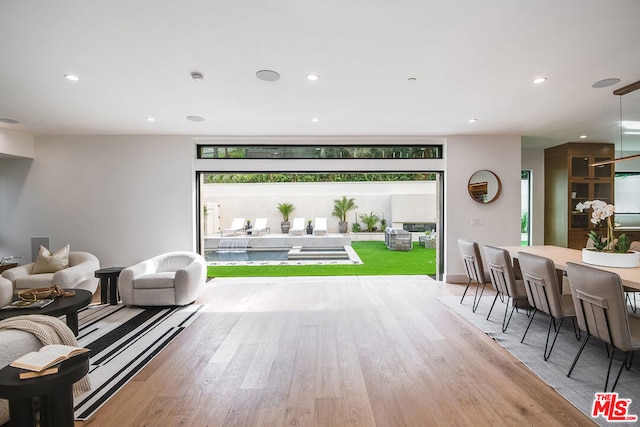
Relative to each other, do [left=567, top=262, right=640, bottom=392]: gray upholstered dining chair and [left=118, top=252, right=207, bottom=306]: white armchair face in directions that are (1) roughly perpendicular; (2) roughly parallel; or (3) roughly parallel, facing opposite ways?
roughly perpendicular

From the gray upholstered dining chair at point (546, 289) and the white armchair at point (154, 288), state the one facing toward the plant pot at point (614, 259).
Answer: the gray upholstered dining chair

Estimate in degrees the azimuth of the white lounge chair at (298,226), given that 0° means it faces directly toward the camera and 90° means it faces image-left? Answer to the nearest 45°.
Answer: approximately 45°

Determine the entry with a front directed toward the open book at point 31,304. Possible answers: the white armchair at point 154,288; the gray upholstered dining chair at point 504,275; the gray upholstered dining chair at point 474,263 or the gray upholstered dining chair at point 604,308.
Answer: the white armchair

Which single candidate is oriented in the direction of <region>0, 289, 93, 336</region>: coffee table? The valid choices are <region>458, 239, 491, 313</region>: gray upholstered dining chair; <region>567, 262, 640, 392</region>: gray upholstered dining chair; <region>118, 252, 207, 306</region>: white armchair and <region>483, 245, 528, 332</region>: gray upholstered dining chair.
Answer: the white armchair

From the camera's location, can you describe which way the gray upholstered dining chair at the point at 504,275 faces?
facing away from the viewer and to the right of the viewer

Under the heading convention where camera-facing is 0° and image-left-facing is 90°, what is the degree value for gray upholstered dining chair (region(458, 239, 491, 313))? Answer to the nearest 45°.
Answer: approximately 225°

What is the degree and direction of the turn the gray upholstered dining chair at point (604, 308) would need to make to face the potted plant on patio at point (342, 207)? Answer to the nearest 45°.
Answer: approximately 90° to its left

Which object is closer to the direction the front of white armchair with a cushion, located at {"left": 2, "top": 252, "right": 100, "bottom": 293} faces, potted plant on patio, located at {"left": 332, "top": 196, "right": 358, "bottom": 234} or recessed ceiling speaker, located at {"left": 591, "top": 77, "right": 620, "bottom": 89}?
the recessed ceiling speaker

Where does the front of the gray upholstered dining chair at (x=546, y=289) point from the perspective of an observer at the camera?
facing away from the viewer and to the right of the viewer

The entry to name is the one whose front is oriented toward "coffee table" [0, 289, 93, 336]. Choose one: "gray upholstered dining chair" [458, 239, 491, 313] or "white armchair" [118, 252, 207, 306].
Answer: the white armchair

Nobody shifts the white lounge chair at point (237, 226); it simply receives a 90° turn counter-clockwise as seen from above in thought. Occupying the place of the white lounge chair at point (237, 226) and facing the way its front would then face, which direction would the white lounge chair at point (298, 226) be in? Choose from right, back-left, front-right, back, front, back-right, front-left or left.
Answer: front-left

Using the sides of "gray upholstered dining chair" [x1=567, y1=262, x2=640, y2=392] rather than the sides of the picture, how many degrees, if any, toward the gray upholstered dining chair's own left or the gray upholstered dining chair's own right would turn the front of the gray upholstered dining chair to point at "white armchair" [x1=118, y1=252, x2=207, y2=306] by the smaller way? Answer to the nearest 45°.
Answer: approximately 135° to the gray upholstered dining chair's own left

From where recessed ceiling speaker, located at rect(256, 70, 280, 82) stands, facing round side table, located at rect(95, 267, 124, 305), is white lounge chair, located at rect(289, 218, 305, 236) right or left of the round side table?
right
